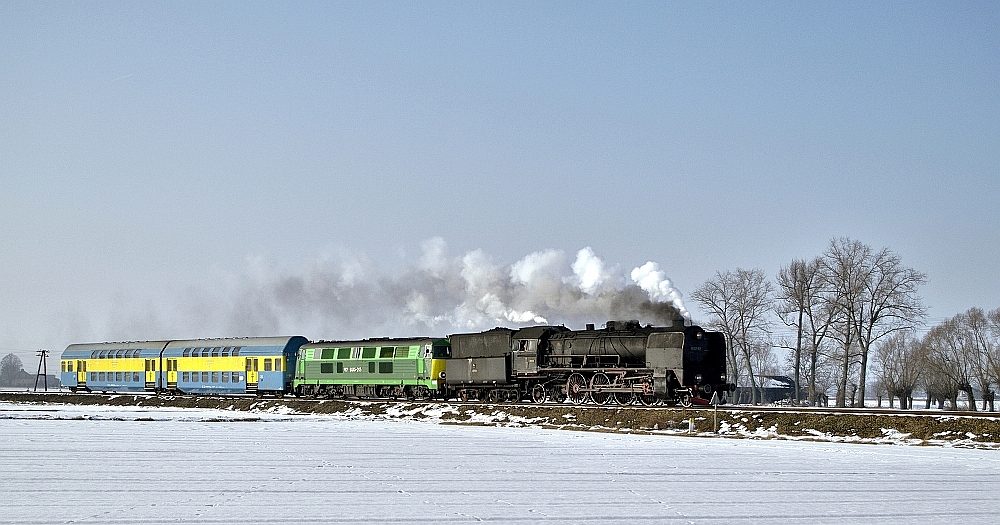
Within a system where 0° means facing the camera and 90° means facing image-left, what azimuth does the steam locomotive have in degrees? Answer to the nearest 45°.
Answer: approximately 315°
